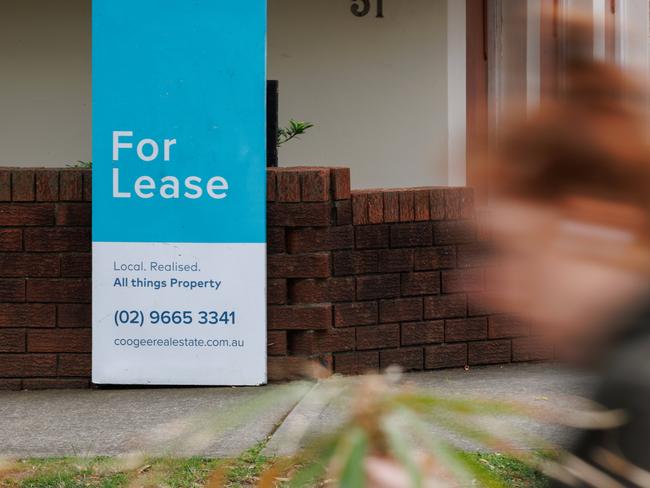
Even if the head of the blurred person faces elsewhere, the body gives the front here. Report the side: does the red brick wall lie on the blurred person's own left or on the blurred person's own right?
on the blurred person's own right

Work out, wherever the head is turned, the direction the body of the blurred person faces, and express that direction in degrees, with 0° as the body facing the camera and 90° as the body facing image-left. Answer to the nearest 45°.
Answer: approximately 90°

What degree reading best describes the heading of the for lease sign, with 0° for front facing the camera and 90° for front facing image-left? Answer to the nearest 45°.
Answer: approximately 0°
